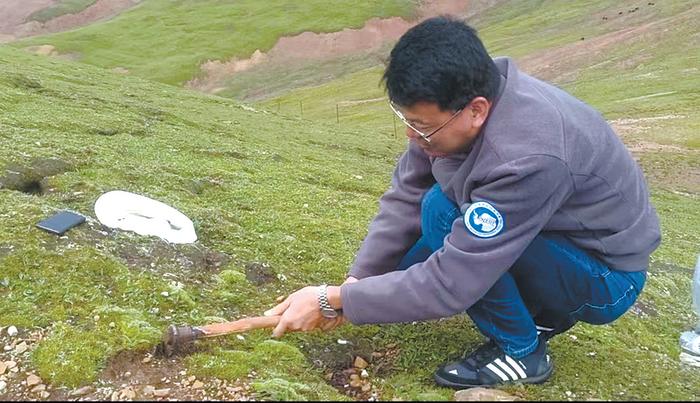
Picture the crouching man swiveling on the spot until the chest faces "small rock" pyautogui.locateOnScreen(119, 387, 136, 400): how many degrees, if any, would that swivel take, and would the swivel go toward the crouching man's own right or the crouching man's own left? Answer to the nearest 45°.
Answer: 0° — they already face it

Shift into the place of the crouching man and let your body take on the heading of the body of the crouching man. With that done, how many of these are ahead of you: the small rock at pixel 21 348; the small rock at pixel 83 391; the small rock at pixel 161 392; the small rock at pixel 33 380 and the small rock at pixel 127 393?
5

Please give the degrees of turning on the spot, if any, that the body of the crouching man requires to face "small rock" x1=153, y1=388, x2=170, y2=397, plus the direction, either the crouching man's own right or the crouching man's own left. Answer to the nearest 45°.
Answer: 0° — they already face it

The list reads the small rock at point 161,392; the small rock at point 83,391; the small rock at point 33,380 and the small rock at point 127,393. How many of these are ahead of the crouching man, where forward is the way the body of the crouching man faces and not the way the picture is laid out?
4

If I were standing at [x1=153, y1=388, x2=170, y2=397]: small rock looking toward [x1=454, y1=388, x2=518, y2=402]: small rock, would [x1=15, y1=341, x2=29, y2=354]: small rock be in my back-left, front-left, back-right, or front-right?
back-left

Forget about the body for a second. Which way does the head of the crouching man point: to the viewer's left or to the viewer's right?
to the viewer's left

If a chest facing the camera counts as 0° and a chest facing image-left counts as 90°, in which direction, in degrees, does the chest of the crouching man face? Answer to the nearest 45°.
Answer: approximately 90°

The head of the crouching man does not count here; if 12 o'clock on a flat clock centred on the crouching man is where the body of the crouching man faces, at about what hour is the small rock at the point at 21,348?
The small rock is roughly at 12 o'clock from the crouching man.

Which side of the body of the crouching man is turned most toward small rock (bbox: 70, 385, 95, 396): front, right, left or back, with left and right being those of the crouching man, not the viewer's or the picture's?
front

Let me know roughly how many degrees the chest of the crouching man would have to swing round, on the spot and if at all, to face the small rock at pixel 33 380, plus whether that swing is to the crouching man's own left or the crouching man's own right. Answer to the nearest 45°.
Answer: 0° — they already face it
